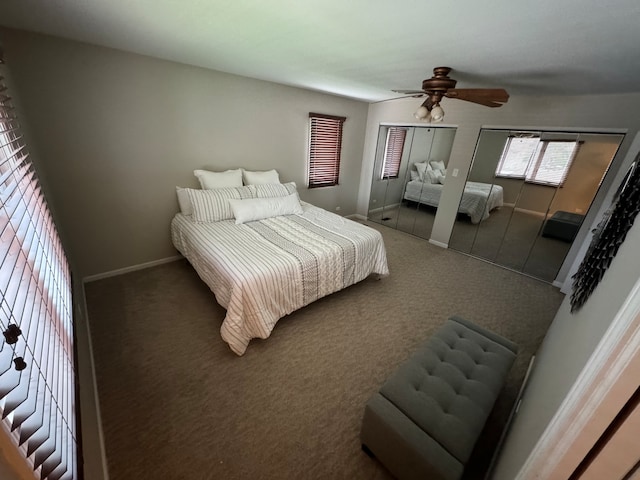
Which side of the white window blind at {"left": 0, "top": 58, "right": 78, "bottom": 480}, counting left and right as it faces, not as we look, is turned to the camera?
right

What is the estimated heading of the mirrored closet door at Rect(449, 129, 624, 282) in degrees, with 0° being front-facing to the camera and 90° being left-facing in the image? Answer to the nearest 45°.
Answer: approximately 45°

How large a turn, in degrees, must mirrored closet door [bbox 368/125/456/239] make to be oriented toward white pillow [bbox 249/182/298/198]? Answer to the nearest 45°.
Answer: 0° — it already faces it

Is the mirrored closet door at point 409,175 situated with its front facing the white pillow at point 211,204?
yes

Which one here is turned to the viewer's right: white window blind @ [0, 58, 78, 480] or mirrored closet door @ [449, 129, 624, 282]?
the white window blind

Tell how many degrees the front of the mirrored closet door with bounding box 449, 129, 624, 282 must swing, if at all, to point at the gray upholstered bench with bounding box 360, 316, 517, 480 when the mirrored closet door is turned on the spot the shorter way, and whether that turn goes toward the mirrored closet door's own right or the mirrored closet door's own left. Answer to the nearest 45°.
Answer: approximately 45° to the mirrored closet door's own left

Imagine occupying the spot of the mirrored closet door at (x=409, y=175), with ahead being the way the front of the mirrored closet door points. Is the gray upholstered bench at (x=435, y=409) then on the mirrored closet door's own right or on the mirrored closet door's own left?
on the mirrored closet door's own left
